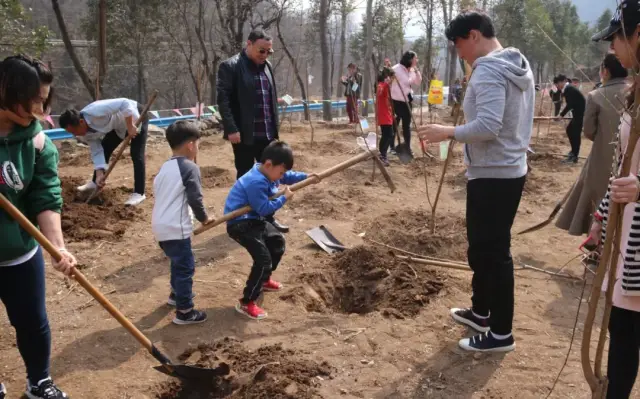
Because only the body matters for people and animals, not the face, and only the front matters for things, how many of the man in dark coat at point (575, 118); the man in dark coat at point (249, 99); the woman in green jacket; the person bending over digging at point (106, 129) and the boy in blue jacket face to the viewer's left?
2

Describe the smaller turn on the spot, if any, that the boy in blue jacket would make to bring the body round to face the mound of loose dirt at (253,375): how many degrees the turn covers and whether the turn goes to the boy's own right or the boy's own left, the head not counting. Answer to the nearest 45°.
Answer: approximately 90° to the boy's own right

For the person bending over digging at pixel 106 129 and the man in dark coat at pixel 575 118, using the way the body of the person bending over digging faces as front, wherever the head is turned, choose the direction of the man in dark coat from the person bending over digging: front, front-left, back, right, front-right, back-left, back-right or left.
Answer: back

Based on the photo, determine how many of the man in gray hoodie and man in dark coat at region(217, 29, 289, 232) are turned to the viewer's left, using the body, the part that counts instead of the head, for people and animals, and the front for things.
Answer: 1

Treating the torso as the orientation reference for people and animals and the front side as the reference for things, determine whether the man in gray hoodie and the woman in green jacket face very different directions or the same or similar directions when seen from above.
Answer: very different directions

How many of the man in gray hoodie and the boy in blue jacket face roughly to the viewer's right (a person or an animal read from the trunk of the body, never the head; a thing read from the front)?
1

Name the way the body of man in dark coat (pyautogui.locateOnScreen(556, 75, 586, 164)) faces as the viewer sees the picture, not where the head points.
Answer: to the viewer's left

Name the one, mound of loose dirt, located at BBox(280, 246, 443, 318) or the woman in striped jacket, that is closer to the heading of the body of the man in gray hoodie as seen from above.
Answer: the mound of loose dirt

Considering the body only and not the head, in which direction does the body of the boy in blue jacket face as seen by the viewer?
to the viewer's right

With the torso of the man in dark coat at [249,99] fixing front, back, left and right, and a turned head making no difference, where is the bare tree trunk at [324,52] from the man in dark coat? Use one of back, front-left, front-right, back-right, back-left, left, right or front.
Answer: back-left

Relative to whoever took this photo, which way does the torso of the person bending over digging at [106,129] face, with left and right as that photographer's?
facing to the left of the viewer

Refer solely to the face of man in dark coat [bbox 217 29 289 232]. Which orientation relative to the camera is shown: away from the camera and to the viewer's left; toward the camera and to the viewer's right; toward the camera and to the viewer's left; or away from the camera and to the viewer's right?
toward the camera and to the viewer's right

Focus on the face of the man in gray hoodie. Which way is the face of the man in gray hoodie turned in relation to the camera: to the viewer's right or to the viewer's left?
to the viewer's left

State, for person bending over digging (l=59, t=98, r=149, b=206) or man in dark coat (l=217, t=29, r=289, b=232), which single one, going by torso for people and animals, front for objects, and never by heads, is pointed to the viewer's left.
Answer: the person bending over digging
